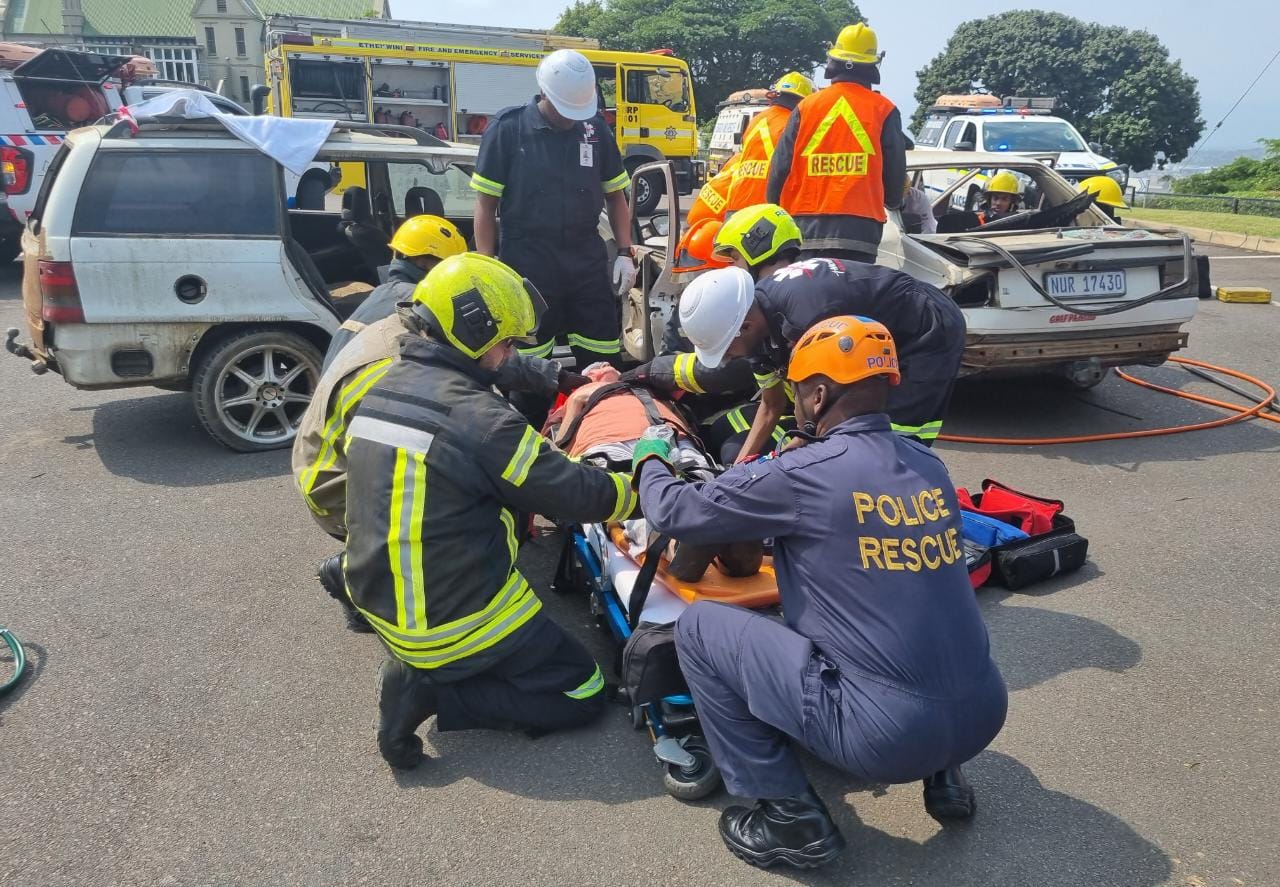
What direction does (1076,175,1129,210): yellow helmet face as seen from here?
to the viewer's left

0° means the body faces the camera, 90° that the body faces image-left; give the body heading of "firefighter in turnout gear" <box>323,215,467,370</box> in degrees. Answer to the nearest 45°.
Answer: approximately 270°

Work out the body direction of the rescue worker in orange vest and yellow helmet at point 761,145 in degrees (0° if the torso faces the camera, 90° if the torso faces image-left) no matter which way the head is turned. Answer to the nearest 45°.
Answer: approximately 225°

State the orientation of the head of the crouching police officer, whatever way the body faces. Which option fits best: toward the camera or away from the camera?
away from the camera

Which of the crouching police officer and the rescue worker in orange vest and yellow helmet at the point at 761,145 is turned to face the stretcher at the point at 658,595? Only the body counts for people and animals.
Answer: the crouching police officer

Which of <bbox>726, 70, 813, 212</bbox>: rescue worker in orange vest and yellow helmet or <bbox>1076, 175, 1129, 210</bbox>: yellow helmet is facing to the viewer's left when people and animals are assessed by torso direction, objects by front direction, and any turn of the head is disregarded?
the yellow helmet

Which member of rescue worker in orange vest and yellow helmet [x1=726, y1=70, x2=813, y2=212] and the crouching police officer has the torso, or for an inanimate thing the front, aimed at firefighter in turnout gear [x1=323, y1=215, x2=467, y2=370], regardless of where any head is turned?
the crouching police officer

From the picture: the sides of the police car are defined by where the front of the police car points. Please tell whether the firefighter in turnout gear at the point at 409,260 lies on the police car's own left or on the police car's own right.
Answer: on the police car's own right

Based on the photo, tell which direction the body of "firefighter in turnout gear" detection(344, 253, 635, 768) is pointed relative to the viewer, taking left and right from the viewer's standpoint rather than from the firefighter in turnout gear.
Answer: facing away from the viewer and to the right of the viewer

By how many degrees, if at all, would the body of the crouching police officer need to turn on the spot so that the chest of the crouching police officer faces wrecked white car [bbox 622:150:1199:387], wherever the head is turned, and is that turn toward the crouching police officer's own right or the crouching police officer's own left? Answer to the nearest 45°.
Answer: approximately 45° to the crouching police officer's own right

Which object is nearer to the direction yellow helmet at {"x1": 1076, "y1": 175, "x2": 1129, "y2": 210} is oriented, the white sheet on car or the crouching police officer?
the white sheet on car
